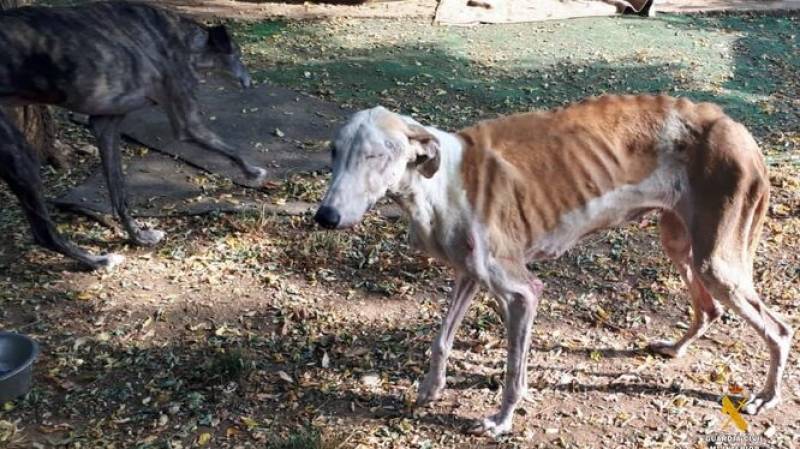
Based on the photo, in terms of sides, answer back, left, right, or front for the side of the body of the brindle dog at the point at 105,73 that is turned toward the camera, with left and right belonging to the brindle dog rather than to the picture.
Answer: right

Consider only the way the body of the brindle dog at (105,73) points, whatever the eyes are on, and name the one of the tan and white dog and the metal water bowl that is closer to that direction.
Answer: the tan and white dog

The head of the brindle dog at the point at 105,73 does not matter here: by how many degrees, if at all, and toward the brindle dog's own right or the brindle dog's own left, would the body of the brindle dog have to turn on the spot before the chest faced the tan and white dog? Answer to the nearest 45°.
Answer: approximately 45° to the brindle dog's own right

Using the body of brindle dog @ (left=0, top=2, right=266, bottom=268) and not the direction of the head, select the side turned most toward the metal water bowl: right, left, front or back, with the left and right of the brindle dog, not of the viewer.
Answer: right
